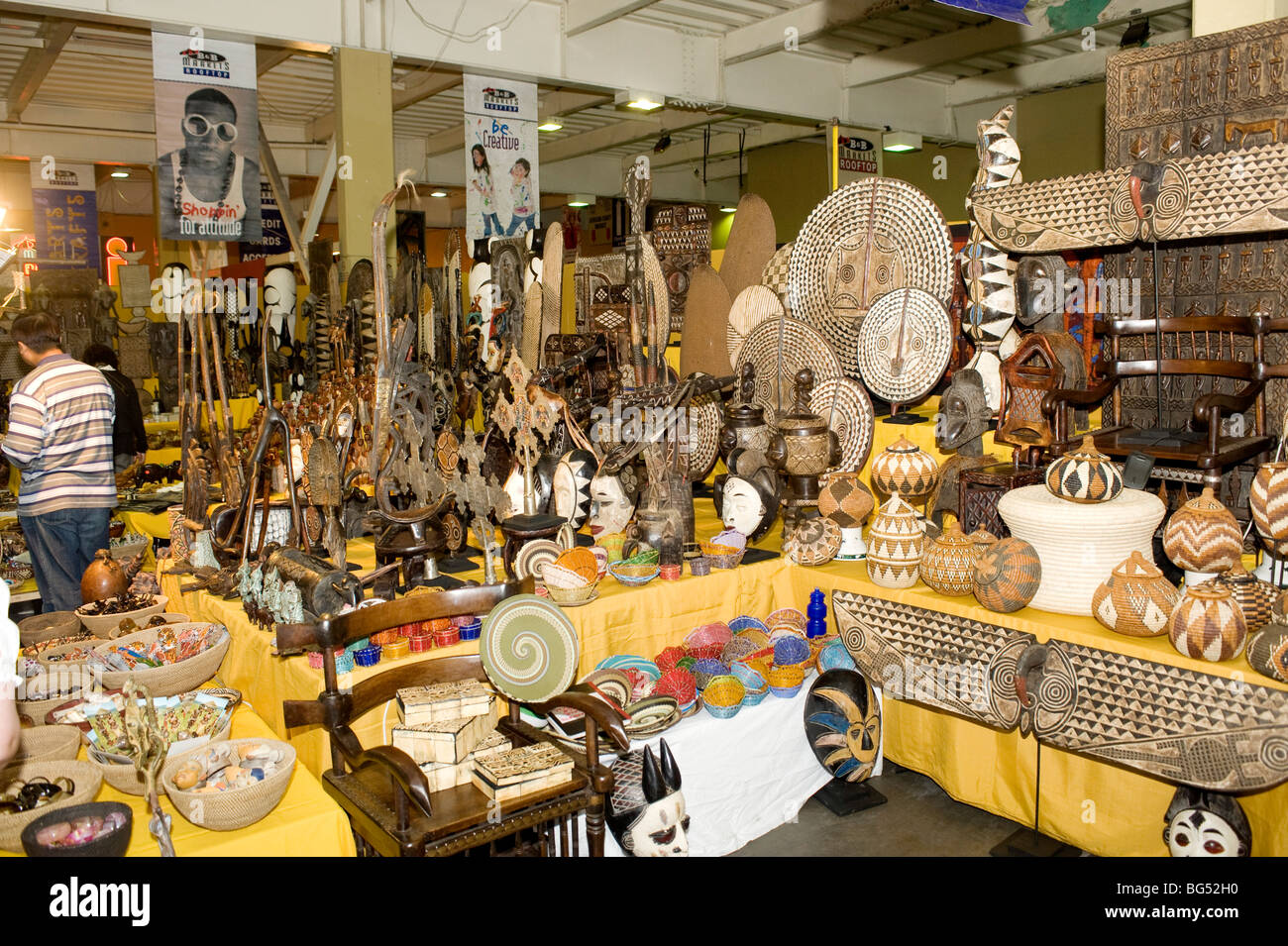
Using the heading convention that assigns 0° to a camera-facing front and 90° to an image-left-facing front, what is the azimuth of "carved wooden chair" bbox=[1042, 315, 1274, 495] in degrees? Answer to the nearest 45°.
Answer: approximately 45°

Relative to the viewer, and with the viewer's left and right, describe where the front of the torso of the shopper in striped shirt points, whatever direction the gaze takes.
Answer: facing away from the viewer and to the left of the viewer

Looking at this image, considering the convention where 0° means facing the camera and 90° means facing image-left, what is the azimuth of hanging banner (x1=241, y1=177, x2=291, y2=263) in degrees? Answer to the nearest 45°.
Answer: approximately 0°

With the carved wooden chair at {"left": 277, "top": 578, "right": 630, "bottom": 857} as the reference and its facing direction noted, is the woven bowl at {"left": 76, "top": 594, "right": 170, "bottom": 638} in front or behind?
behind

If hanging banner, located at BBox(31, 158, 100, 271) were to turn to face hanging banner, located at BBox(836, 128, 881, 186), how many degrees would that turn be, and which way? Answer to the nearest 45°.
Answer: approximately 45° to its left

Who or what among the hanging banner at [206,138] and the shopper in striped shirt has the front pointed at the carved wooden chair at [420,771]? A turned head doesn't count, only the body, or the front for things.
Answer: the hanging banner

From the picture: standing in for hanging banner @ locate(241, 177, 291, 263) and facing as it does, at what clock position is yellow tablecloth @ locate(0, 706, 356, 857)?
The yellow tablecloth is roughly at 12 o'clock from the hanging banner.

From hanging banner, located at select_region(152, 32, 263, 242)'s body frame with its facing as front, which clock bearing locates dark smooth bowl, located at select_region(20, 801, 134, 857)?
The dark smooth bowl is roughly at 12 o'clock from the hanging banner.
